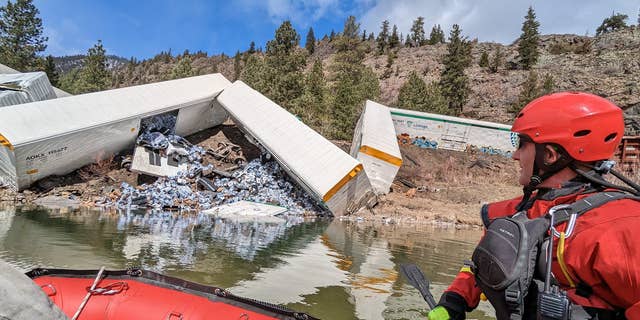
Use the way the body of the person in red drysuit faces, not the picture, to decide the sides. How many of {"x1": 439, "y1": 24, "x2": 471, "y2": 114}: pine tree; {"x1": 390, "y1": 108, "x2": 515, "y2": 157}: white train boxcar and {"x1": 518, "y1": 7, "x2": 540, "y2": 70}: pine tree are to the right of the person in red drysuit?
3

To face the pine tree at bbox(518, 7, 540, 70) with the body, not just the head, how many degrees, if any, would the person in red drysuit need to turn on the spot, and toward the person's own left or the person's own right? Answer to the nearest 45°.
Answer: approximately 90° to the person's own right

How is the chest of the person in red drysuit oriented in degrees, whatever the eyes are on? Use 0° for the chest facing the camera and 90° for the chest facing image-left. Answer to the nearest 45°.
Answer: approximately 90°

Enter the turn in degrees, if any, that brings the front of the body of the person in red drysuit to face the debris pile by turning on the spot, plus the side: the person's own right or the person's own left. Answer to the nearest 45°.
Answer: approximately 45° to the person's own right

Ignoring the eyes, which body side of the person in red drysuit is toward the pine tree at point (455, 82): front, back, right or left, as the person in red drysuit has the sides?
right

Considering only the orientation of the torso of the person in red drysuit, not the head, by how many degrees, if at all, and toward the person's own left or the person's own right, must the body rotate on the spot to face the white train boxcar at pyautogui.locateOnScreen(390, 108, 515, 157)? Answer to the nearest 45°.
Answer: approximately 90° to the person's own right

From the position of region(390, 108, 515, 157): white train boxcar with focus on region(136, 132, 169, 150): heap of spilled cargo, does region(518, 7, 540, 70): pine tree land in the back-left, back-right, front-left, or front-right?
back-right
